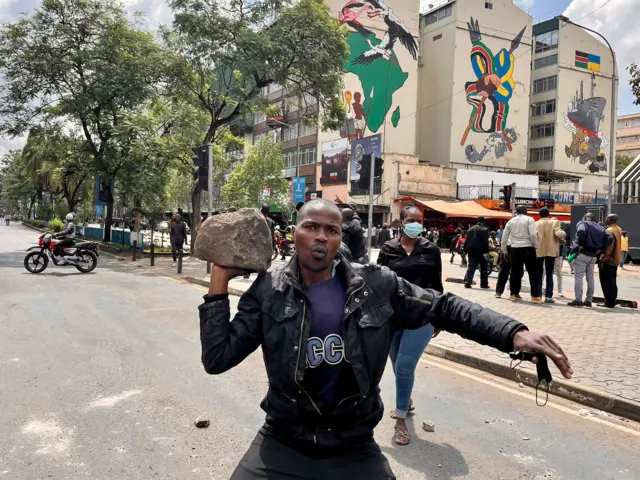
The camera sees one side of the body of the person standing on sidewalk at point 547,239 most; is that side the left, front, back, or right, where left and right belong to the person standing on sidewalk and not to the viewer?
back

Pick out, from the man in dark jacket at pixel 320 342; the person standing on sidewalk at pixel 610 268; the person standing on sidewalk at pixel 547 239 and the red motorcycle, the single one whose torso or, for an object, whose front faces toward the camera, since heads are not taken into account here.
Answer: the man in dark jacket

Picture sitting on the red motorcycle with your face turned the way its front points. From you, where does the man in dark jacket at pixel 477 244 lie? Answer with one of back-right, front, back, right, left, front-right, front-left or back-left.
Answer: back-left

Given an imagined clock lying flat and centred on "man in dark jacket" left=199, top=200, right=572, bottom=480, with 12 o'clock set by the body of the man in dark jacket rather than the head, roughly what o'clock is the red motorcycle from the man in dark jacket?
The red motorcycle is roughly at 5 o'clock from the man in dark jacket.

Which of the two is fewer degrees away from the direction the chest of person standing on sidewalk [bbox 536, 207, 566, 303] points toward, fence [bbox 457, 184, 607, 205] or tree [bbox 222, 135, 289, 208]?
the fence

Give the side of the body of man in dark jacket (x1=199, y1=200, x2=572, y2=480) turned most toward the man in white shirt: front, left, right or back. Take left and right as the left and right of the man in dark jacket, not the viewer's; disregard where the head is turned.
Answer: back

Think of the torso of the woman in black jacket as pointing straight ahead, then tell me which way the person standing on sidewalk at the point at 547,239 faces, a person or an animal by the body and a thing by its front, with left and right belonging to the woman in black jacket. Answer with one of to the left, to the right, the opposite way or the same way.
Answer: the opposite way

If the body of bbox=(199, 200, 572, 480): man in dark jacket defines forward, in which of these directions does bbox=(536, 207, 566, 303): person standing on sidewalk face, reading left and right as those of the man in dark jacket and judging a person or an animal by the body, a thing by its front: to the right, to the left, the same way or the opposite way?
the opposite way

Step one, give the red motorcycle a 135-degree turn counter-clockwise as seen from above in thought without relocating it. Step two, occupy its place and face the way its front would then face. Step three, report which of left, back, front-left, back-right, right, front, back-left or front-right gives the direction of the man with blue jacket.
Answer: front
